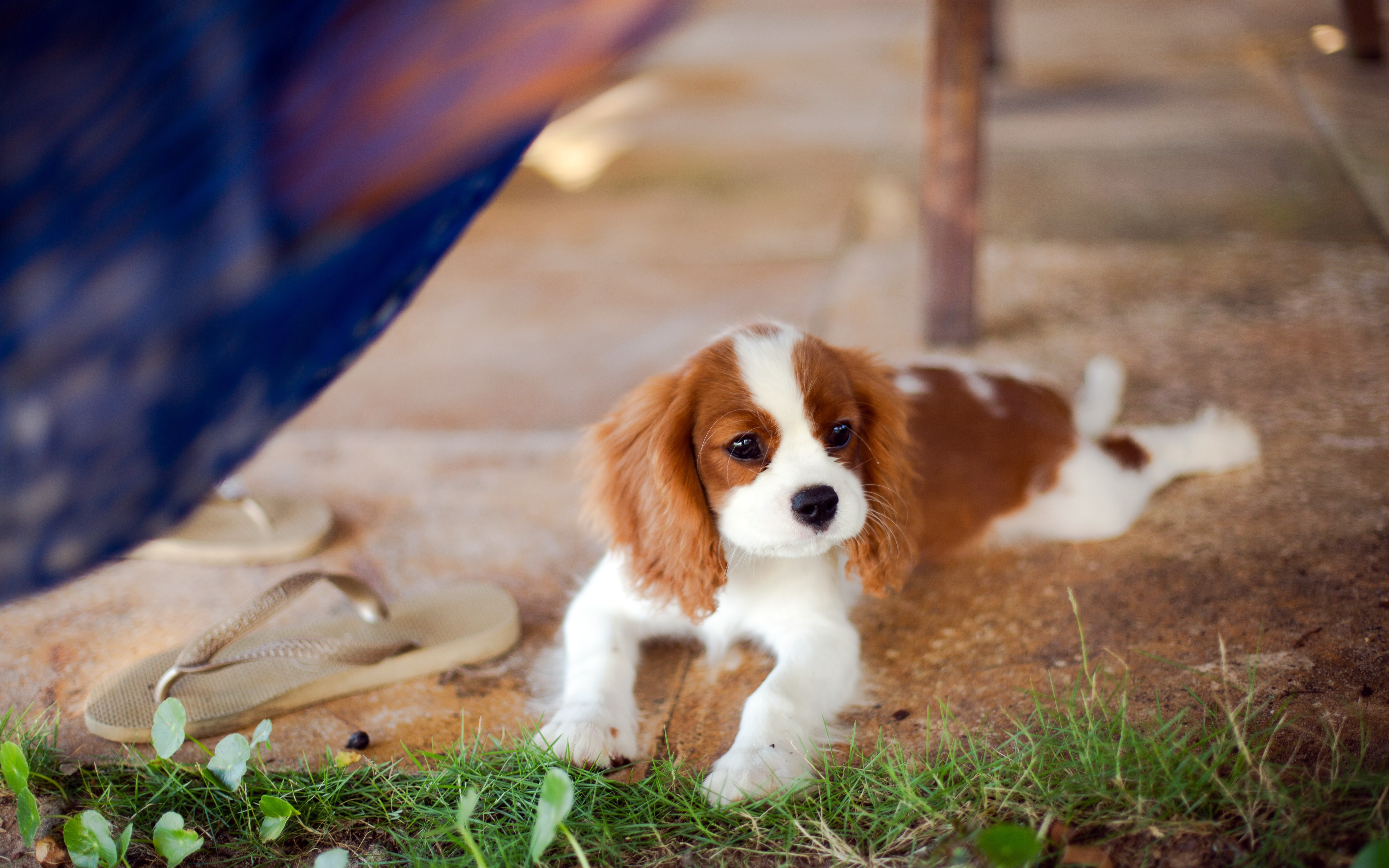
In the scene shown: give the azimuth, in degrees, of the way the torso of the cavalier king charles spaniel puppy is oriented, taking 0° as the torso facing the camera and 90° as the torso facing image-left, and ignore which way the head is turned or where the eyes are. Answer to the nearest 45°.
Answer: approximately 45°

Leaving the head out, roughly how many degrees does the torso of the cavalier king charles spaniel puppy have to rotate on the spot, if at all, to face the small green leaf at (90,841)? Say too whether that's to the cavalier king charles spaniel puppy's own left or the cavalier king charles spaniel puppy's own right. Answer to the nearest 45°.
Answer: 0° — it already faces it

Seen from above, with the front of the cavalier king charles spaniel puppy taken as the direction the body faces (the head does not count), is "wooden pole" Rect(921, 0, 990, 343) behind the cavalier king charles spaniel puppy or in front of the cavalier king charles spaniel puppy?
behind

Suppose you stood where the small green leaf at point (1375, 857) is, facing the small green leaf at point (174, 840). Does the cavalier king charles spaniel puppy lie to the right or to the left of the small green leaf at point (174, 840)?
right
